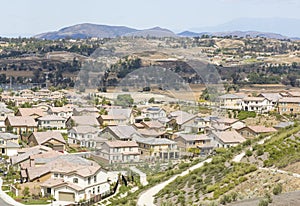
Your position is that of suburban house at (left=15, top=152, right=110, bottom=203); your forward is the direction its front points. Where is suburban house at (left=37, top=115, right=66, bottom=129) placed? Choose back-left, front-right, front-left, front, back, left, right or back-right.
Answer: back-right

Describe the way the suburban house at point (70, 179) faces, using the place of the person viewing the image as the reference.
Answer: facing the viewer and to the left of the viewer

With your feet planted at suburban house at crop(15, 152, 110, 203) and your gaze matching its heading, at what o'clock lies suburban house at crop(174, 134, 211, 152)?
suburban house at crop(174, 134, 211, 152) is roughly at 6 o'clock from suburban house at crop(15, 152, 110, 203).

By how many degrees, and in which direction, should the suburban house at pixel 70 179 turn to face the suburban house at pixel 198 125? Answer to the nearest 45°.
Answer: approximately 180°

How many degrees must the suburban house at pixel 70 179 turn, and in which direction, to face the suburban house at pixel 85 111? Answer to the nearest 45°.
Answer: approximately 135° to its right

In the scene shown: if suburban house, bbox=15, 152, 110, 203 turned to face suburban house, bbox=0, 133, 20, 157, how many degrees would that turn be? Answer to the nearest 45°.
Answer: approximately 135° to its right

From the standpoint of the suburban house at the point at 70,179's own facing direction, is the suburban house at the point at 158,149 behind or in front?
behind

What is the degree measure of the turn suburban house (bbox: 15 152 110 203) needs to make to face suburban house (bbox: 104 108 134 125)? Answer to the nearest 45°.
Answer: approximately 135° to its right

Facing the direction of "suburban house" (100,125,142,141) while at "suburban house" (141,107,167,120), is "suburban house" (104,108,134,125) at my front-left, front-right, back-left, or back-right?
front-right

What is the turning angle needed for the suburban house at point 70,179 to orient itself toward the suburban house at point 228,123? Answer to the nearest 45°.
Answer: approximately 180°

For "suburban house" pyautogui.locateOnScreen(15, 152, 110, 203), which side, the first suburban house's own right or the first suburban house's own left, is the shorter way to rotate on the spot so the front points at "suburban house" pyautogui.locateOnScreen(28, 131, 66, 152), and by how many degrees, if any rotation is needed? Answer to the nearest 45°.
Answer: approximately 135° to the first suburban house's own right

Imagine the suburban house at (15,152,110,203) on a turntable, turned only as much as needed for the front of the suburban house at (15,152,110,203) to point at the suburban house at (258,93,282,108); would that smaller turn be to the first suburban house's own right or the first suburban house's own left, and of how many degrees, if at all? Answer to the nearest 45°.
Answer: approximately 180°

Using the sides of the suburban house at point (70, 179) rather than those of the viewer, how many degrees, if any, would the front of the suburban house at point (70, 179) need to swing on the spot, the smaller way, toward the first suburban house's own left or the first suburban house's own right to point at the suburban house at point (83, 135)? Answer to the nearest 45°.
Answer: approximately 135° to the first suburban house's own right
